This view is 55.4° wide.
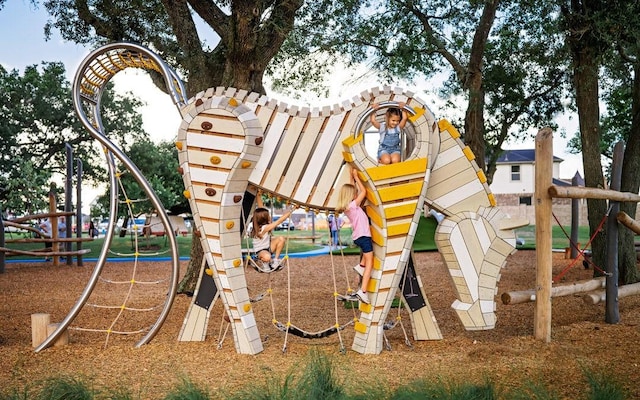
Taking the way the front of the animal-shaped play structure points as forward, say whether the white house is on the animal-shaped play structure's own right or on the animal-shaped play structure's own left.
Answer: on the animal-shaped play structure's own left

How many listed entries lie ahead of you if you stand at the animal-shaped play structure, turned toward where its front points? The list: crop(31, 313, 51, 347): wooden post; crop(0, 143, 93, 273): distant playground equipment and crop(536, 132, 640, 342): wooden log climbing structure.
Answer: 1

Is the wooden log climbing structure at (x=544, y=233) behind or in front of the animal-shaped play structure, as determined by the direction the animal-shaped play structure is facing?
in front

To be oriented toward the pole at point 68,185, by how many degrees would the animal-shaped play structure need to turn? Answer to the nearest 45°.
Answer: approximately 135° to its left

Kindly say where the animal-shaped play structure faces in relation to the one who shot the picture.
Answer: facing to the right of the viewer

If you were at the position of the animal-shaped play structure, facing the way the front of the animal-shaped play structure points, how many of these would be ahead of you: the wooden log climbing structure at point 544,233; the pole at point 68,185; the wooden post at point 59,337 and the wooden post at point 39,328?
1

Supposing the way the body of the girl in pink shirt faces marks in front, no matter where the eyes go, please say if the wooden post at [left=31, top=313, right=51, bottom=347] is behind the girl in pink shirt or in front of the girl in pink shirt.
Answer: behind

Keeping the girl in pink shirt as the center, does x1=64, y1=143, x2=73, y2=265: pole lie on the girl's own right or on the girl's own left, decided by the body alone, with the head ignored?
on the girl's own left
